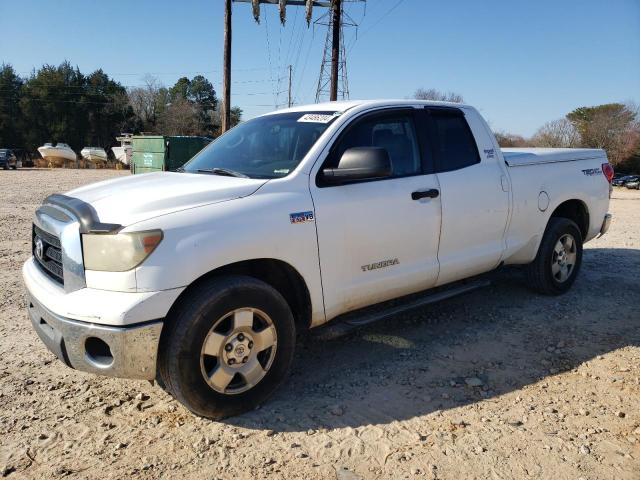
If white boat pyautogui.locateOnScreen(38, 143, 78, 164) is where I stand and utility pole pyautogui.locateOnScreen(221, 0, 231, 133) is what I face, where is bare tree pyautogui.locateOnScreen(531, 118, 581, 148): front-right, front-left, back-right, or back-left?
front-left

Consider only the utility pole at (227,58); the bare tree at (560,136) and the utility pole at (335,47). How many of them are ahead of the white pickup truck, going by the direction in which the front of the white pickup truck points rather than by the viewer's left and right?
0

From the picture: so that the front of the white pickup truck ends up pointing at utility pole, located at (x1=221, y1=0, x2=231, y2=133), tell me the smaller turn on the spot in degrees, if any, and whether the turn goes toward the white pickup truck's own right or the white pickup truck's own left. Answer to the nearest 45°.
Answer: approximately 135° to the white pickup truck's own right

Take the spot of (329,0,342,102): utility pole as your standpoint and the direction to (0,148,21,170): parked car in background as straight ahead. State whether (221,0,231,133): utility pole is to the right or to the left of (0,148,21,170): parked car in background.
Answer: left

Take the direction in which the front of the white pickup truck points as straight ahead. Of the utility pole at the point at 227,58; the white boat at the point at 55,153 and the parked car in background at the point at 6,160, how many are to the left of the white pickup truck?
0

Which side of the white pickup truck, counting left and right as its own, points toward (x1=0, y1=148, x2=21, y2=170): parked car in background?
right

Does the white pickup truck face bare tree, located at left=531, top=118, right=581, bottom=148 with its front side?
no

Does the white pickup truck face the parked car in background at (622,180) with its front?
no

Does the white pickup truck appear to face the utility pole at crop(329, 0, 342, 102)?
no

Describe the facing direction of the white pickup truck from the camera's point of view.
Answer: facing the viewer and to the left of the viewer

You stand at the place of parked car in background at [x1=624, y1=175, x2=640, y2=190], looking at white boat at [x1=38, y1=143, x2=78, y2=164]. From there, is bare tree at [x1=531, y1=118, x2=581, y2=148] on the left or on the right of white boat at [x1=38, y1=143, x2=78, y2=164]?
right

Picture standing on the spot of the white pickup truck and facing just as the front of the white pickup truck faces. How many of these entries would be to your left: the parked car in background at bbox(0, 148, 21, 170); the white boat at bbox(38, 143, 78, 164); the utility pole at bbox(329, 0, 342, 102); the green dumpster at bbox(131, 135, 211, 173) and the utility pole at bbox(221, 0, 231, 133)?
0
